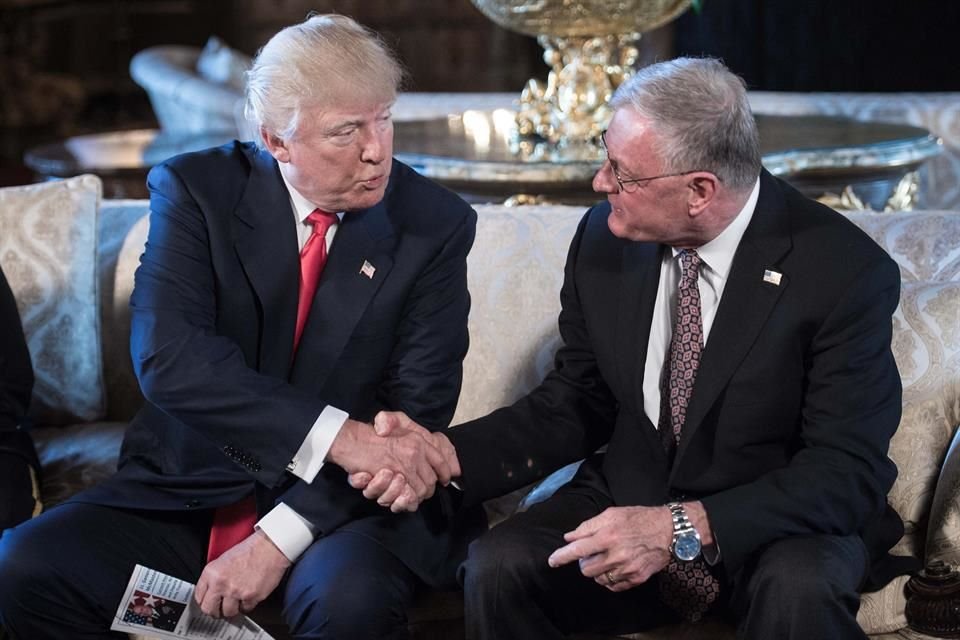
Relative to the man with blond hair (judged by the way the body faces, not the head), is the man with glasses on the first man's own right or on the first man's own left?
on the first man's own left

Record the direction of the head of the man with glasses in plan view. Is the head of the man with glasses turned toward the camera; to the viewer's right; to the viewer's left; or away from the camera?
to the viewer's left

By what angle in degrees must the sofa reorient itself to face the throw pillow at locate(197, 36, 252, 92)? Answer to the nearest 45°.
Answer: approximately 180°

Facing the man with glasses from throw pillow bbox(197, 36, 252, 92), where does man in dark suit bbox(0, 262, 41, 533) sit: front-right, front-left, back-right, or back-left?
front-right

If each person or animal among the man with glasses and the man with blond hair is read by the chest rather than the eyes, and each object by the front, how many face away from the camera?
0

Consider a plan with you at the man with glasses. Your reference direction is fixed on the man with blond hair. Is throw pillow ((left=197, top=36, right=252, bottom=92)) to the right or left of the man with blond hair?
right

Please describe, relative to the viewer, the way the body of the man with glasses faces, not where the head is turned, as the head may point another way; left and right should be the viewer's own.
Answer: facing the viewer and to the left of the viewer

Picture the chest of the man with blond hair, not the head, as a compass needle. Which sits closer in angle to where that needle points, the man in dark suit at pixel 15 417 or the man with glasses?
the man with glasses

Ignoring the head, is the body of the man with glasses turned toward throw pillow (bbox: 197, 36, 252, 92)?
no

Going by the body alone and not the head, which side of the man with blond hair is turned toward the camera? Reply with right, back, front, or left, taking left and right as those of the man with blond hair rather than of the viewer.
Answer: front

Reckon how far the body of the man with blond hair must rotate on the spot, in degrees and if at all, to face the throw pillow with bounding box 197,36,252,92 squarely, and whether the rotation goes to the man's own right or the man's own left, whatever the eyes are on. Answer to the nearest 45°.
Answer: approximately 180°

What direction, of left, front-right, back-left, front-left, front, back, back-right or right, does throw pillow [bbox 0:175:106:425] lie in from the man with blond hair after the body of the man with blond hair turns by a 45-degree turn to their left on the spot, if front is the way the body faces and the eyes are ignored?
back

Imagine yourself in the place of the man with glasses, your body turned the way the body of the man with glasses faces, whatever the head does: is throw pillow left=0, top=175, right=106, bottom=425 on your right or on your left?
on your right

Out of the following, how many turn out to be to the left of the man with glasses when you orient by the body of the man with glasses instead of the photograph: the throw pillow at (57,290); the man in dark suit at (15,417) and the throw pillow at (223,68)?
0

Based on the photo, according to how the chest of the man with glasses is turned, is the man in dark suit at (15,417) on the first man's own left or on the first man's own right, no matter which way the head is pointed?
on the first man's own right

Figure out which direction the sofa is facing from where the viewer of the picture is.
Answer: facing the viewer
